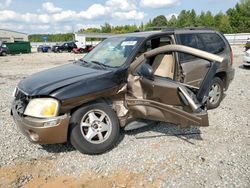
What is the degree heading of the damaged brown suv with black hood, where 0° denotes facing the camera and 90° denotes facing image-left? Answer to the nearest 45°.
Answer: approximately 45°

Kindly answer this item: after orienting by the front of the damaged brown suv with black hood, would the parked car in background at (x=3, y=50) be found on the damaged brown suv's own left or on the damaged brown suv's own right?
on the damaged brown suv's own right

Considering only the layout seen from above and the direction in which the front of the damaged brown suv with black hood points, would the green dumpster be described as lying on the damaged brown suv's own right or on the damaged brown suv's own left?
on the damaged brown suv's own right

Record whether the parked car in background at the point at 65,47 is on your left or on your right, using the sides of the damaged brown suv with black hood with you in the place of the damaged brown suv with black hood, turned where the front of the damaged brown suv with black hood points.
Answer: on your right
